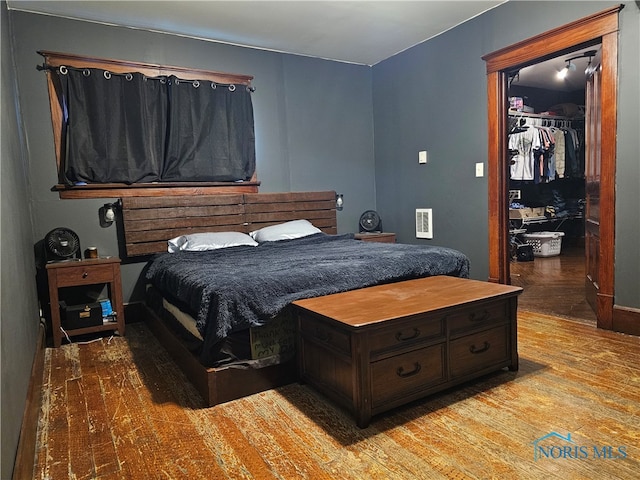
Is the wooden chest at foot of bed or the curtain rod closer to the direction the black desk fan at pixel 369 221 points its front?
the wooden chest at foot of bed

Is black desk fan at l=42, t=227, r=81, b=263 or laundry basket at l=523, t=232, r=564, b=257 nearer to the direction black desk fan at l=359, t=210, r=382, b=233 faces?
the black desk fan

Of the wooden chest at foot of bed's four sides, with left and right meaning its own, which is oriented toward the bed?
back

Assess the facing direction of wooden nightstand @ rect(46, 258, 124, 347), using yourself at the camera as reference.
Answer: facing the viewer

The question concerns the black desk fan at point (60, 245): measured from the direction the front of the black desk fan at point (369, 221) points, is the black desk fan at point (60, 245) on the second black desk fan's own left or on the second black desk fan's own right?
on the second black desk fan's own right

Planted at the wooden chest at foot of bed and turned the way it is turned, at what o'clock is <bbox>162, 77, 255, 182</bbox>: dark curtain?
The dark curtain is roughly at 6 o'clock from the wooden chest at foot of bed.

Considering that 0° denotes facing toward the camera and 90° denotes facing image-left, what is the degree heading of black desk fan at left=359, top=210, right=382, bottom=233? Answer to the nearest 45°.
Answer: approximately 0°

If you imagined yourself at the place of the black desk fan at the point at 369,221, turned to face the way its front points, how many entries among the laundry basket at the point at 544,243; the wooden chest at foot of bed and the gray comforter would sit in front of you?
2

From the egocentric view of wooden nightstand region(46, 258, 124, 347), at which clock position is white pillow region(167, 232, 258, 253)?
The white pillow is roughly at 9 o'clock from the wooden nightstand.

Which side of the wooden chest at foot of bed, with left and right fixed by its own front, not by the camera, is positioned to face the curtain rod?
back

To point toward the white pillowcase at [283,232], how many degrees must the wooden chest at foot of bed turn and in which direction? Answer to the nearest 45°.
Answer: approximately 180°

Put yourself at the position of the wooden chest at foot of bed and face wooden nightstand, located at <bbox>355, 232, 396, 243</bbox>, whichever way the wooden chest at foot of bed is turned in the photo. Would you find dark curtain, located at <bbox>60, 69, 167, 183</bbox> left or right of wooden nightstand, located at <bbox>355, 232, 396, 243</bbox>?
left

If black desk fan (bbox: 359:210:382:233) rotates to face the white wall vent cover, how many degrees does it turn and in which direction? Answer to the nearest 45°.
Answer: approximately 45° to its left

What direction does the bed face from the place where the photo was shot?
facing the viewer and to the right of the viewer

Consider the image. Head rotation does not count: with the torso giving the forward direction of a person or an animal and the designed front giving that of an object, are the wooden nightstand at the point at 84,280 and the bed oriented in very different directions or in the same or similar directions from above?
same or similar directions

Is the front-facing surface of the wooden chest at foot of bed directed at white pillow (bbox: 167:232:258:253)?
no

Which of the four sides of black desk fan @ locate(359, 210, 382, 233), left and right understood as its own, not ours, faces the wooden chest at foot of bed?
front

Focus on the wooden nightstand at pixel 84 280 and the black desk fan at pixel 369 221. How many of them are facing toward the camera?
2
